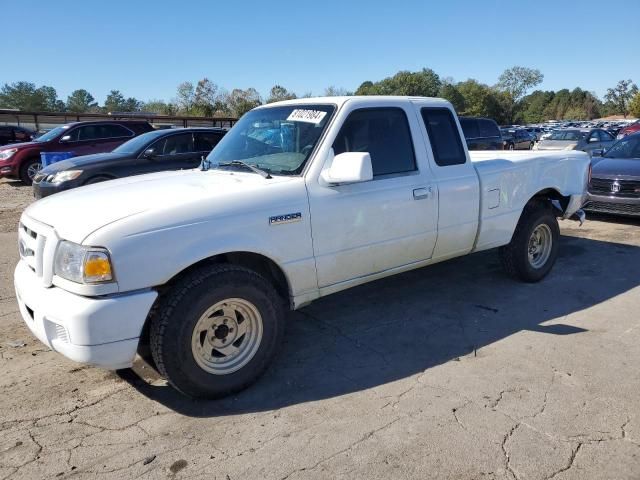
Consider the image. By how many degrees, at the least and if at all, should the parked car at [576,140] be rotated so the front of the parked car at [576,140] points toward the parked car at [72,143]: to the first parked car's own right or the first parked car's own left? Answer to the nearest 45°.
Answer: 0° — it already faces it

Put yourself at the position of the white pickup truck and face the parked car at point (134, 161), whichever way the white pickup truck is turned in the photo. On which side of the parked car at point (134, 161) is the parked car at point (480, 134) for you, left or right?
right

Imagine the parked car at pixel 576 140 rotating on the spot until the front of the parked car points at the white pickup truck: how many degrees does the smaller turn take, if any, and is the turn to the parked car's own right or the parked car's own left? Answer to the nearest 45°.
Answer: approximately 45° to the parked car's own left

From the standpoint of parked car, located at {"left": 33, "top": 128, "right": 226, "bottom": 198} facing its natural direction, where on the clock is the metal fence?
The metal fence is roughly at 4 o'clock from the parked car.

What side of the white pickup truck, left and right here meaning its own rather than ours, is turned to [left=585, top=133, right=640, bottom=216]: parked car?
back

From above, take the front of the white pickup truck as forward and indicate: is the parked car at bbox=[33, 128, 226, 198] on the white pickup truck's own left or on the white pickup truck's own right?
on the white pickup truck's own right
